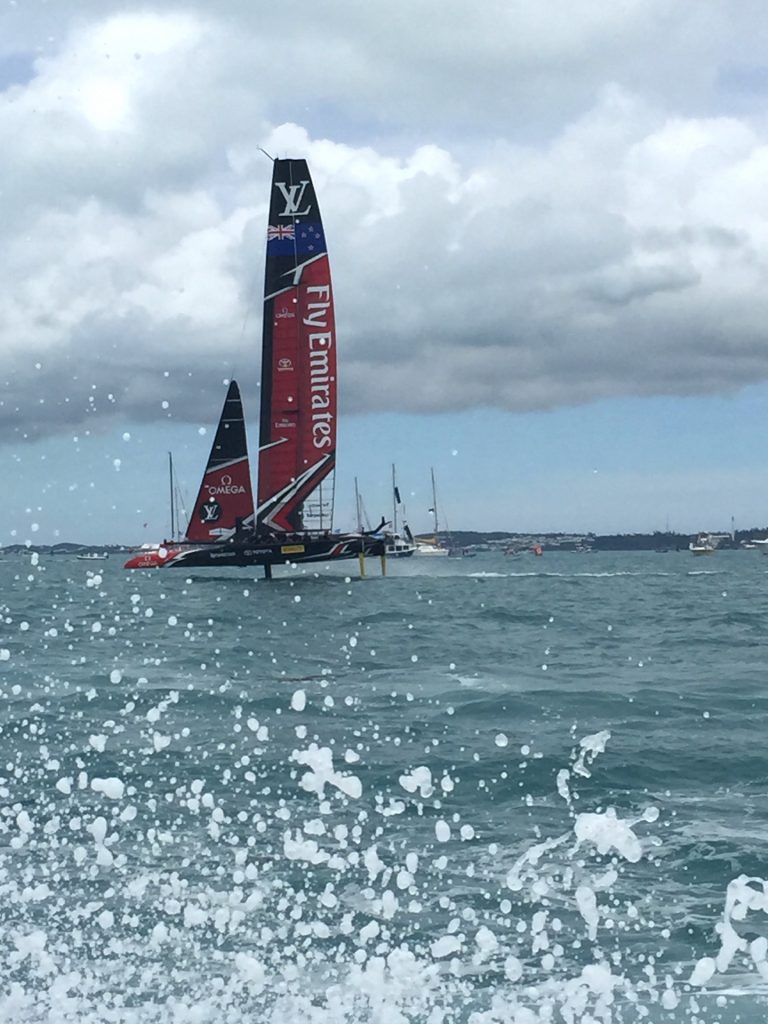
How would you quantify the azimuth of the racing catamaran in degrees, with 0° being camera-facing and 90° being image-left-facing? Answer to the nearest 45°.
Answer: approximately 90°
